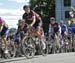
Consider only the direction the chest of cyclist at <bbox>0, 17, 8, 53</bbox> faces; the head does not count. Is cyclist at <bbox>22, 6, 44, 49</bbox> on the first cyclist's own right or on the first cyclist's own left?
on the first cyclist's own left

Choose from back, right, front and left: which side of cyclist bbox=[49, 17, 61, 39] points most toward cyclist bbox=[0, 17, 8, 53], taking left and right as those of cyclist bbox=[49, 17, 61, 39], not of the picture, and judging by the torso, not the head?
front

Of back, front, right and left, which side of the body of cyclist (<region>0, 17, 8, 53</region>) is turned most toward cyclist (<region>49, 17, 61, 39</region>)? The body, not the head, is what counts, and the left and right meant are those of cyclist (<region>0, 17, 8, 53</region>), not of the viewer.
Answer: back

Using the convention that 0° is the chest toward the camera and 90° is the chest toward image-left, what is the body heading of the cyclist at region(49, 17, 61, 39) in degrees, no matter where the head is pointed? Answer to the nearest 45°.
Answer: approximately 45°

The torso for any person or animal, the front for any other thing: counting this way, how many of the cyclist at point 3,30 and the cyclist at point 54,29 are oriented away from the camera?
0

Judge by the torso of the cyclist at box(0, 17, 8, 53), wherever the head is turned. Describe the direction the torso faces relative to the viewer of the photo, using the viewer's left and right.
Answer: facing the viewer and to the left of the viewer

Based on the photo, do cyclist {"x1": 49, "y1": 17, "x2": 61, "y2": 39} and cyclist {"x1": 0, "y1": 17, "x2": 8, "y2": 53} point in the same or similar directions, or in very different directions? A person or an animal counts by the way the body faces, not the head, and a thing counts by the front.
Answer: same or similar directions
